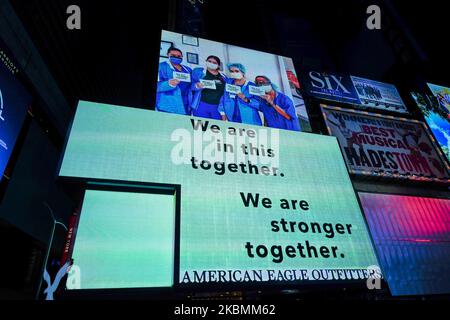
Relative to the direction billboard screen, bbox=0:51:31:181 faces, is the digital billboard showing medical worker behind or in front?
in front

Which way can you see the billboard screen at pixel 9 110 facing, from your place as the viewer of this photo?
facing the viewer and to the right of the viewer

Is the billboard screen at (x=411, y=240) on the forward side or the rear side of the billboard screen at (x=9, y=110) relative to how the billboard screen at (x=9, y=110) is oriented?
on the forward side
